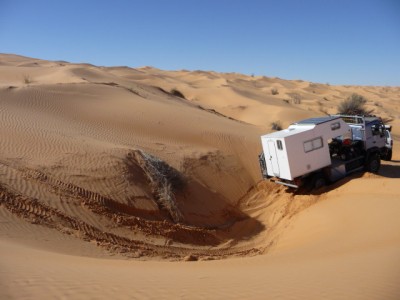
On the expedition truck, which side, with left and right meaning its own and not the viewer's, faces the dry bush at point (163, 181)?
back

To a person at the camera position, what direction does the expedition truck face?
facing away from the viewer and to the right of the viewer
